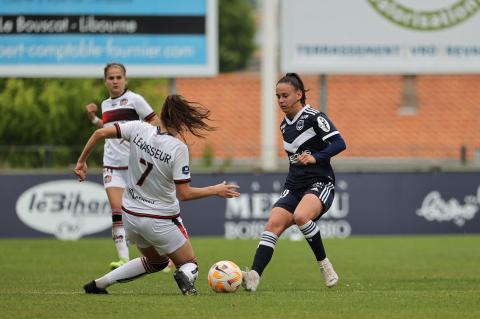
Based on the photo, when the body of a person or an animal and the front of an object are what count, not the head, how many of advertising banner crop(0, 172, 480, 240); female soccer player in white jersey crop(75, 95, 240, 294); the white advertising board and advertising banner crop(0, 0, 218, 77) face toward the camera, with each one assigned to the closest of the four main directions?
3

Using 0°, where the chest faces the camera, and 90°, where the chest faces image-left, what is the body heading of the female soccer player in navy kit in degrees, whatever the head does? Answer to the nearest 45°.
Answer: approximately 45°

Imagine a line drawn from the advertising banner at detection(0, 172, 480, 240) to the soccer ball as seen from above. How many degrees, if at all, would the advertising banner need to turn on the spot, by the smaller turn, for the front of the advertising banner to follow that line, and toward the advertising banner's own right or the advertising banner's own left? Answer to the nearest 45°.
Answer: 0° — it already faces it

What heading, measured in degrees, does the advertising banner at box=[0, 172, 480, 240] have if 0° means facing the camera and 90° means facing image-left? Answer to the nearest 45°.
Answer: approximately 0°

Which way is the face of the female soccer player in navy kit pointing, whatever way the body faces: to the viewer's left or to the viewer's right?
to the viewer's left

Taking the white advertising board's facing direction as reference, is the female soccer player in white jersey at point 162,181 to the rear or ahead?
ahead
